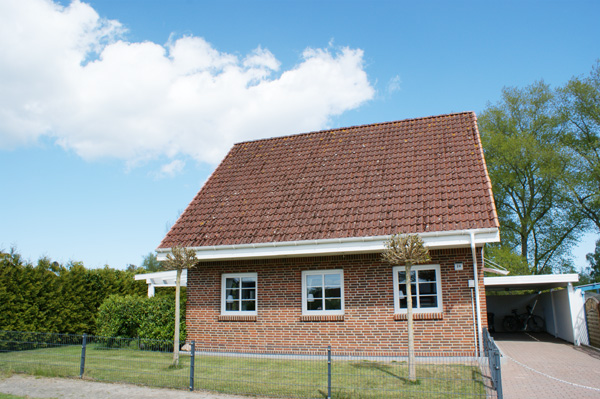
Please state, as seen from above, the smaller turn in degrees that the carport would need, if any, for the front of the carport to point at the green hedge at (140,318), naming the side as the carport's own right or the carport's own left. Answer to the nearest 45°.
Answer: approximately 45° to the carport's own right

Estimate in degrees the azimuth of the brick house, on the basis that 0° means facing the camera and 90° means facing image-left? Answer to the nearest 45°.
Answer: approximately 0°

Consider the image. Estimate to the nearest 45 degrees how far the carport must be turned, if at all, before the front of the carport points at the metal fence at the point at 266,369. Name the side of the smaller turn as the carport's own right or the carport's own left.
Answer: approximately 45° to the carport's own right

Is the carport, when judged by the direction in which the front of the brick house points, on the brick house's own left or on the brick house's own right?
on the brick house's own left

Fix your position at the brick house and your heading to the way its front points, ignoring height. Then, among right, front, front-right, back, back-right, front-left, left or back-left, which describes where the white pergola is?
back-right

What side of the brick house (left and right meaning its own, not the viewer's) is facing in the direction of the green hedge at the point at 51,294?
right

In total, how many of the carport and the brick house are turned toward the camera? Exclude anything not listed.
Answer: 2

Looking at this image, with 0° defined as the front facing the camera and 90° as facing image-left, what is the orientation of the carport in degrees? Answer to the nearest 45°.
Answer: approximately 0°

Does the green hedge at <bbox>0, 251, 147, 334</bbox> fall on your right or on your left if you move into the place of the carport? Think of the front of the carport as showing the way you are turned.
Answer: on your right
